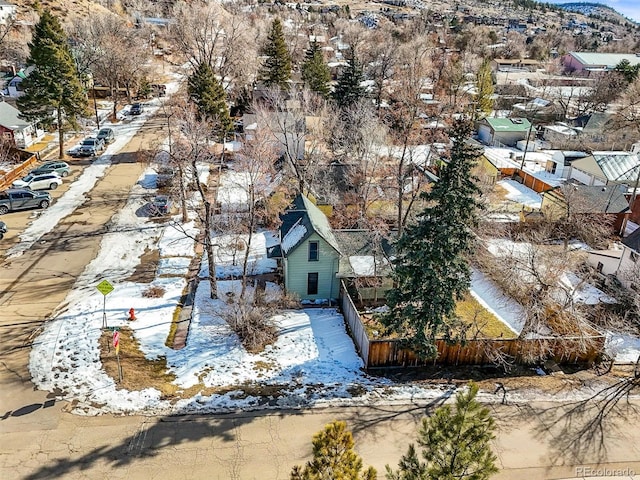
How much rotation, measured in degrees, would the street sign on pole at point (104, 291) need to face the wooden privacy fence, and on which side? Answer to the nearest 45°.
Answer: approximately 45° to its left

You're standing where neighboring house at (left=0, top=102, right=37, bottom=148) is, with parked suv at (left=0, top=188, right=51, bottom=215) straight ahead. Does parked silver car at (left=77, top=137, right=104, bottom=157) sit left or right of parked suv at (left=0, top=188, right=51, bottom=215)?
left

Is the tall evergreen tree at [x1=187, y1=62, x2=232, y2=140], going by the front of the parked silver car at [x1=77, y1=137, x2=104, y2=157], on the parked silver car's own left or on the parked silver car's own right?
on the parked silver car's own left

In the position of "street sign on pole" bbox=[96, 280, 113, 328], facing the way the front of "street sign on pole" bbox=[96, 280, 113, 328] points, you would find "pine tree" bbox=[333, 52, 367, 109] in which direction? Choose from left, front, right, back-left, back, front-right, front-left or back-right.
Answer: back-left

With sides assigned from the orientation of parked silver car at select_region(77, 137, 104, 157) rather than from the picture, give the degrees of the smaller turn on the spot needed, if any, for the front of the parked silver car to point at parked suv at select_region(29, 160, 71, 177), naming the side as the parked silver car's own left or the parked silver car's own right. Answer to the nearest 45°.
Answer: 0° — it already faces it

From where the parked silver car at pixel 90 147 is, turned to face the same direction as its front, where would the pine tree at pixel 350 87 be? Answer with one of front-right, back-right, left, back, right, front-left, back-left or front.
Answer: back-left

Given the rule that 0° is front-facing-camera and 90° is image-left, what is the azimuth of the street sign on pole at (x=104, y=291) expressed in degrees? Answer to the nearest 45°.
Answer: approximately 0°

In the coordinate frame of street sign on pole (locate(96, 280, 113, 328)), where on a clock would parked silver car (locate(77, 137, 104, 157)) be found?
The parked silver car is roughly at 6 o'clock from the street sign on pole.

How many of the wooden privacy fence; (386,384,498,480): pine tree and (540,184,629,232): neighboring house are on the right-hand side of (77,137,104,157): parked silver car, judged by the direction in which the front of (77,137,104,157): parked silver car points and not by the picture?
0

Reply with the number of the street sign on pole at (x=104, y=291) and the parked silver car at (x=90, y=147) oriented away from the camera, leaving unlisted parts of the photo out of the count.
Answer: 0

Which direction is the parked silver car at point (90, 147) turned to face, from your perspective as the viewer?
facing the viewer and to the left of the viewer

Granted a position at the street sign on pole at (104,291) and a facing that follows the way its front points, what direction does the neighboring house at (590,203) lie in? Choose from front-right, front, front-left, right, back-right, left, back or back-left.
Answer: left

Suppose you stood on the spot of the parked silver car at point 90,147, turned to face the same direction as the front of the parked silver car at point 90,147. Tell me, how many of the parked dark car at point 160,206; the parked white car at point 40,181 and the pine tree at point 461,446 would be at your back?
0

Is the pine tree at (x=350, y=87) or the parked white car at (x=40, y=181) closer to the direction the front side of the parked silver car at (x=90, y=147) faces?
the parked white car

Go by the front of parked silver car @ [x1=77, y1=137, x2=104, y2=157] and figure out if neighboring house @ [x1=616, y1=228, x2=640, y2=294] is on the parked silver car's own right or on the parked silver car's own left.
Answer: on the parked silver car's own left
